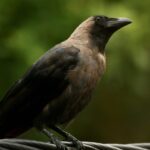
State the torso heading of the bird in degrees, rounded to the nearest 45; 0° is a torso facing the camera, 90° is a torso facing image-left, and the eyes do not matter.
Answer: approximately 270°
